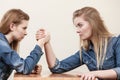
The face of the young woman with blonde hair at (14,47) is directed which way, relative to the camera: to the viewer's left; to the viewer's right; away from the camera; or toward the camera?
to the viewer's right

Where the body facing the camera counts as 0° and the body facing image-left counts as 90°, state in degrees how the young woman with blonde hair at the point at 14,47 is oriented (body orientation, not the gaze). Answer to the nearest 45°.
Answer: approximately 270°

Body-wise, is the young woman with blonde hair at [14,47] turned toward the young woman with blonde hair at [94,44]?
yes

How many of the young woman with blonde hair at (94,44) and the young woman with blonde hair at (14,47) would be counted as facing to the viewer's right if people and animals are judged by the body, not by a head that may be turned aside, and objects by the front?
1

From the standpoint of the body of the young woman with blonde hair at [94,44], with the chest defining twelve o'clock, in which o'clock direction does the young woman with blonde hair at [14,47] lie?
the young woman with blonde hair at [14,47] is roughly at 1 o'clock from the young woman with blonde hair at [94,44].
